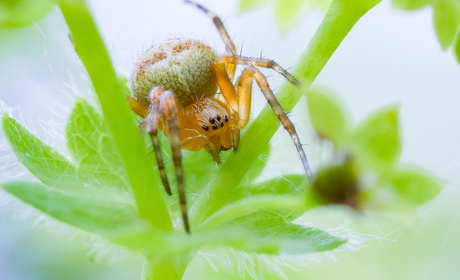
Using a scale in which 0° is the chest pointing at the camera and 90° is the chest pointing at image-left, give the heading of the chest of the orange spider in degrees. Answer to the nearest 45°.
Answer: approximately 315°
